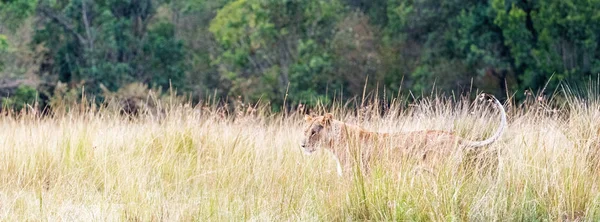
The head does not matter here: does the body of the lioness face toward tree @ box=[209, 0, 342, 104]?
no

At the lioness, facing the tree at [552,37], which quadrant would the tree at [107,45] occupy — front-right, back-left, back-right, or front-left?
front-left

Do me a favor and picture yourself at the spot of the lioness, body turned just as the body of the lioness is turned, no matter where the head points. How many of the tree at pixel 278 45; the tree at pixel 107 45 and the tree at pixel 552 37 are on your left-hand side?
0

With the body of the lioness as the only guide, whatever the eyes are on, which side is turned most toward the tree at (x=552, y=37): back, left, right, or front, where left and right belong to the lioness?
right

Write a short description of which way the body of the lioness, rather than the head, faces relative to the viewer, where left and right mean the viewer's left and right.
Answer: facing to the left of the viewer
